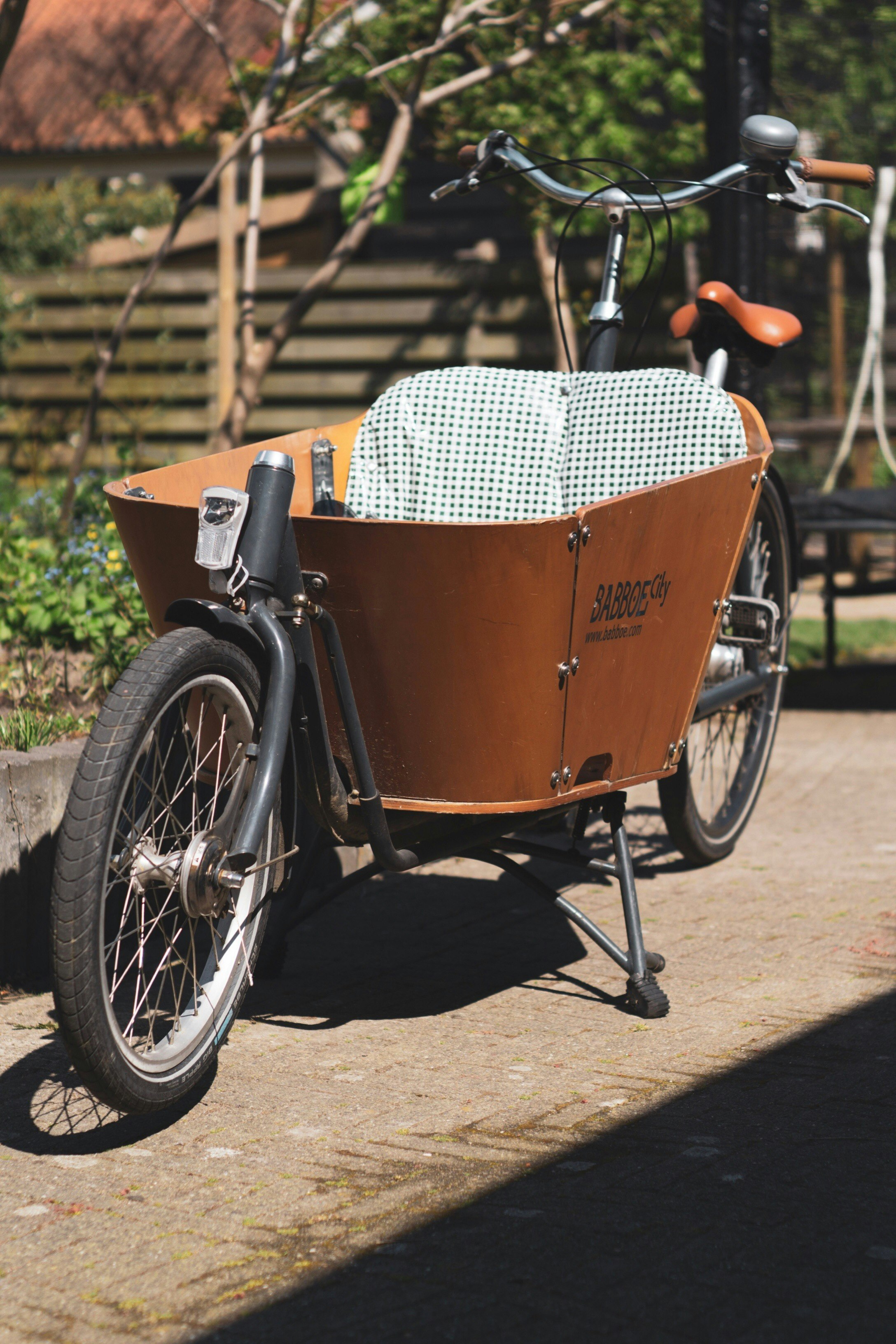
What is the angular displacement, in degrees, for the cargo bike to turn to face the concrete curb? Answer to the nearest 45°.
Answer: approximately 90° to its right

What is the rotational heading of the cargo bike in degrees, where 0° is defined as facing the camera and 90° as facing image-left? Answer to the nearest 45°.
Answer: approximately 45°

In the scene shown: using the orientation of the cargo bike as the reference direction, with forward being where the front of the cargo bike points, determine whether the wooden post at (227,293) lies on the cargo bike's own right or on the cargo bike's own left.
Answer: on the cargo bike's own right

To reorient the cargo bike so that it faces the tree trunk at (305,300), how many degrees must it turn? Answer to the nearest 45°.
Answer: approximately 135° to its right

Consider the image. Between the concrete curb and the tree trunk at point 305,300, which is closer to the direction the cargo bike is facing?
the concrete curb

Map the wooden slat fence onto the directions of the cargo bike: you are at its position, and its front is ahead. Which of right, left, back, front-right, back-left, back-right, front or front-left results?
back-right

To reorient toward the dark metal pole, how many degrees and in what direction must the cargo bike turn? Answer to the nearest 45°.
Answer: approximately 135° to its right
